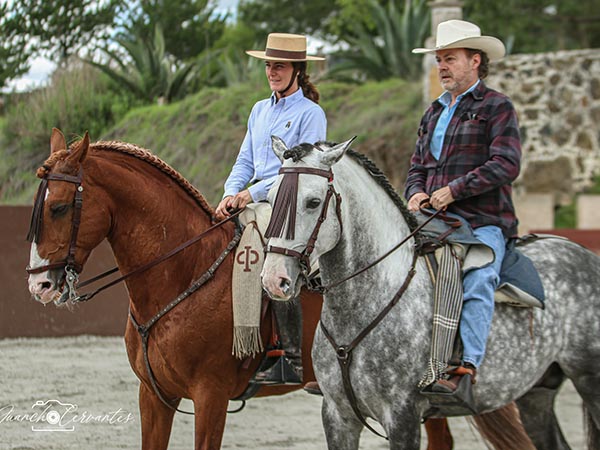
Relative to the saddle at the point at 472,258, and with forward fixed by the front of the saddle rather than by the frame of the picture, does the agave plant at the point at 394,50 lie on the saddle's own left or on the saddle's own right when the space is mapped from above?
on the saddle's own right

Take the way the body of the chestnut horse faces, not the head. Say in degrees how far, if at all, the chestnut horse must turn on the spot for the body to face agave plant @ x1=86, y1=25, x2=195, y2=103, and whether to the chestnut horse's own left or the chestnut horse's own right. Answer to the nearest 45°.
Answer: approximately 135° to the chestnut horse's own right

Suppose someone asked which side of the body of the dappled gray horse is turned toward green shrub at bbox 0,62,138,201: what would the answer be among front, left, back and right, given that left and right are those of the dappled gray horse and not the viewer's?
right

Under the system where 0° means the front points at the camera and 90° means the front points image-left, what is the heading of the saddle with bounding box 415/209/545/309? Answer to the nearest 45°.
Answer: approximately 45°

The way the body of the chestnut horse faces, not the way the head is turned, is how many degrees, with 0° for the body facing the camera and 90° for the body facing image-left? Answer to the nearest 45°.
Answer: approximately 45°

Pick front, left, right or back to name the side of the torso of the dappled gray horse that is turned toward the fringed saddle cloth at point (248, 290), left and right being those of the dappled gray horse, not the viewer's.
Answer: right

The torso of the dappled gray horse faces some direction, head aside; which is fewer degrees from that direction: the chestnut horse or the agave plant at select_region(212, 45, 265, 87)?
the chestnut horse

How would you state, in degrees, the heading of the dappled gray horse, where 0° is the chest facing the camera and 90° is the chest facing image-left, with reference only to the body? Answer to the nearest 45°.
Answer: approximately 45°

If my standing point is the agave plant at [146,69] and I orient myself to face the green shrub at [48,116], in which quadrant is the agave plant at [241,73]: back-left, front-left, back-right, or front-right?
back-left

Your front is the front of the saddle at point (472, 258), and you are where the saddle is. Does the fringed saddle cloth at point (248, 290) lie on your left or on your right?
on your right

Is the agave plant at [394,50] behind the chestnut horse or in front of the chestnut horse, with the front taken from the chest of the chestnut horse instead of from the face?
behind
